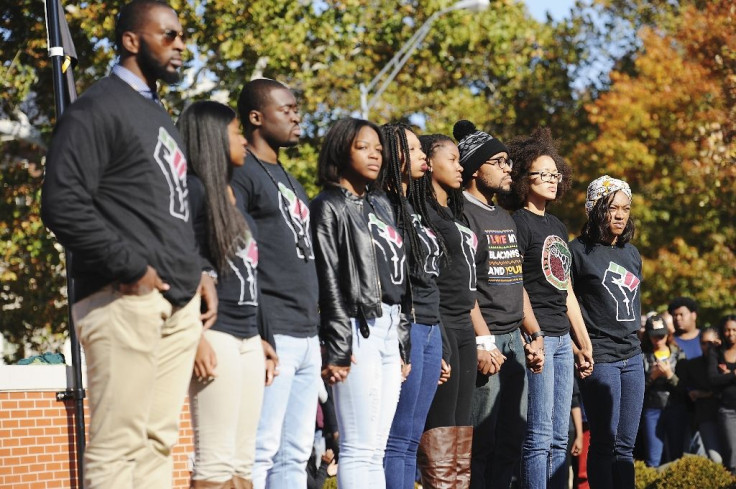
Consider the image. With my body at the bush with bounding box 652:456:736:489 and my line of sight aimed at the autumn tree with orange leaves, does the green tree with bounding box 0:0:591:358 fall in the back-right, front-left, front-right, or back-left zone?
front-left

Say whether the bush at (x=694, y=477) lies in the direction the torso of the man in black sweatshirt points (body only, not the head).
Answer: no

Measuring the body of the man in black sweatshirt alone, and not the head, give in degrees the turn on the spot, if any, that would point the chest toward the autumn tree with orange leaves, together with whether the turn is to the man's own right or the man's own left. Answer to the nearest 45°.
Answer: approximately 90° to the man's own left

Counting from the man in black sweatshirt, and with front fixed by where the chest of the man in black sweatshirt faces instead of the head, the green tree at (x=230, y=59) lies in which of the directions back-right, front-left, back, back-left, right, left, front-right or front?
back-left

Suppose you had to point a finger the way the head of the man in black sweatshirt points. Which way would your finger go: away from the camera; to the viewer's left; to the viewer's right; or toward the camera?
to the viewer's right
